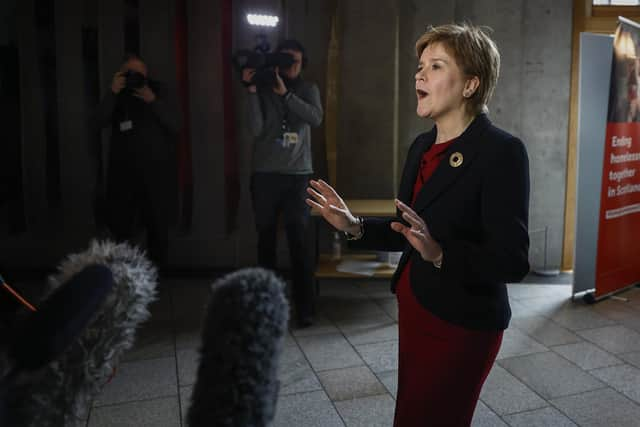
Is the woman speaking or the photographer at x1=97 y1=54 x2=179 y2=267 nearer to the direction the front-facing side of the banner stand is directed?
the woman speaking

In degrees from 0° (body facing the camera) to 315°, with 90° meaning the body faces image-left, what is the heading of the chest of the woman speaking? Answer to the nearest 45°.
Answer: approximately 45°

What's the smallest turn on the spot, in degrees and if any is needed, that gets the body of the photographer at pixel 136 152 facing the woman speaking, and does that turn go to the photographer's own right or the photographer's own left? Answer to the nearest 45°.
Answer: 0° — they already face them

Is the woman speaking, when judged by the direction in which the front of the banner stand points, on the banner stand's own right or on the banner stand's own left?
on the banner stand's own right

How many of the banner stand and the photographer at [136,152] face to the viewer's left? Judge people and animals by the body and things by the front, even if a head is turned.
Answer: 0

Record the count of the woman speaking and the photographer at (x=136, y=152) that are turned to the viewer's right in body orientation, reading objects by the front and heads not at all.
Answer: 0

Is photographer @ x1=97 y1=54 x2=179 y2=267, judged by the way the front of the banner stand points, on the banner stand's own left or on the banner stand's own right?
on the banner stand's own right

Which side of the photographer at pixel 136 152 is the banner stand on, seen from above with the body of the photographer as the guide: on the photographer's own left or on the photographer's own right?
on the photographer's own left
